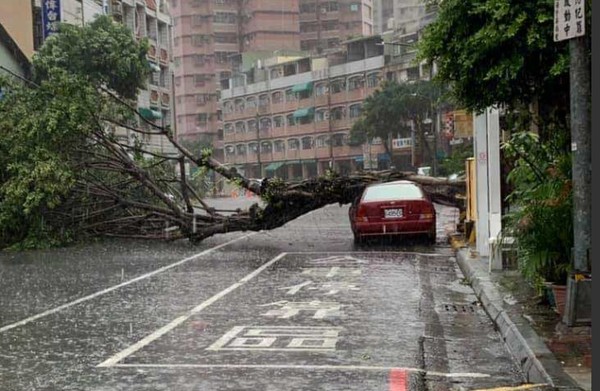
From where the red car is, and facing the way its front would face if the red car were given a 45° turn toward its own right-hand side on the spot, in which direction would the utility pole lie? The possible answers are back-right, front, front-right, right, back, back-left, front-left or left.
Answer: back-right

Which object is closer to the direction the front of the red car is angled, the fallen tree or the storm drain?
the fallen tree

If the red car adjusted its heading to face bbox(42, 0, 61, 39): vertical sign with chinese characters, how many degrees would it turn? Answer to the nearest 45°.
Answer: approximately 45° to its left

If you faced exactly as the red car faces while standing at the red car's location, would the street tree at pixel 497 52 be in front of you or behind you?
behind

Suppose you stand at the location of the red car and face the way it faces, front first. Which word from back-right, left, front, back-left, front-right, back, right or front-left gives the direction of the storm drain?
back

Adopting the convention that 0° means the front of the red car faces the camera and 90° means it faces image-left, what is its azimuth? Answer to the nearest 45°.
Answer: approximately 180°

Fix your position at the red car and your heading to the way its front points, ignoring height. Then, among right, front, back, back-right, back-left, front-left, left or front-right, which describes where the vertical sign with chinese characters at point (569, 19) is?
back
